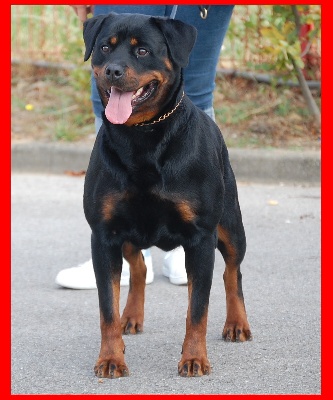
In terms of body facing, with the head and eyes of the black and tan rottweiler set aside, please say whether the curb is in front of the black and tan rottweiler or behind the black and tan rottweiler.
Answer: behind

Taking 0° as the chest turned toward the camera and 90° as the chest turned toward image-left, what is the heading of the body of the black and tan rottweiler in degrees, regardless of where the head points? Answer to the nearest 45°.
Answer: approximately 0°
